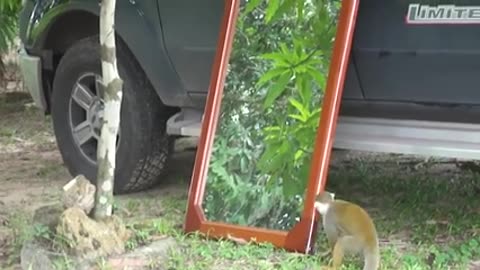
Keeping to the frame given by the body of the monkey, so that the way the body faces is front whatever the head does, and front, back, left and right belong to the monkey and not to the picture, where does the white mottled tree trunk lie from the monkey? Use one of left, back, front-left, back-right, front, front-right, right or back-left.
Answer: front

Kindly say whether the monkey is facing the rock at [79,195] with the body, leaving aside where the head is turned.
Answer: yes

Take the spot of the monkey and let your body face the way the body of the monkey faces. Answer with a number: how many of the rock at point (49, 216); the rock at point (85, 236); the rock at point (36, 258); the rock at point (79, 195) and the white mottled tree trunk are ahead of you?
5

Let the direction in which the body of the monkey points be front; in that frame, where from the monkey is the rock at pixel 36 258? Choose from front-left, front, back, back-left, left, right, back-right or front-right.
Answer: front

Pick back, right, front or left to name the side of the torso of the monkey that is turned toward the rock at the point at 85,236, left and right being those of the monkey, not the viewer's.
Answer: front

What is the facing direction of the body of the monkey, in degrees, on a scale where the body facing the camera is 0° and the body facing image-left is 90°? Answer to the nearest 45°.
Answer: approximately 90°

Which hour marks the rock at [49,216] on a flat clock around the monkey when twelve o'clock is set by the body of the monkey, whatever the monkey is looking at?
The rock is roughly at 12 o'clock from the monkey.

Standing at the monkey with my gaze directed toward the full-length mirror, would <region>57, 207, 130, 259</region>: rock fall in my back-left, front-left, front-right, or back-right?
front-left
